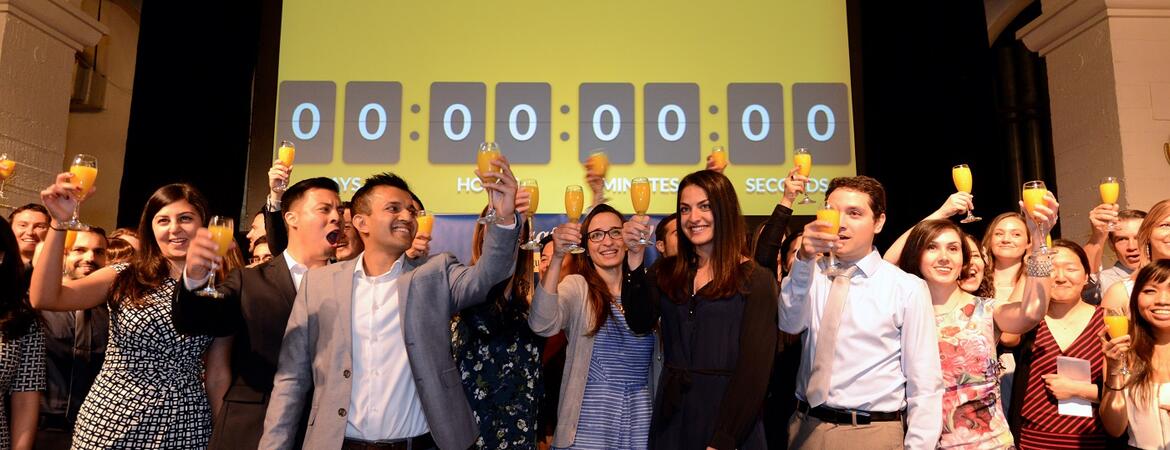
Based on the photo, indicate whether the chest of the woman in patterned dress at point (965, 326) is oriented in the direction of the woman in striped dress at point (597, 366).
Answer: no

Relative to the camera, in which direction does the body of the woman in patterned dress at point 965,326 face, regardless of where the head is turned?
toward the camera

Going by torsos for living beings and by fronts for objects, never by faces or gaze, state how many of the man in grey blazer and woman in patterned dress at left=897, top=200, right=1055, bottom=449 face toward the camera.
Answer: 2

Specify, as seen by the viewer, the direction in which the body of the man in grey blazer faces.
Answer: toward the camera

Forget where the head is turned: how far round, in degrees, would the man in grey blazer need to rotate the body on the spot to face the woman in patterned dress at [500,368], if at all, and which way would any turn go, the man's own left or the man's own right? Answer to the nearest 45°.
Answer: approximately 135° to the man's own left

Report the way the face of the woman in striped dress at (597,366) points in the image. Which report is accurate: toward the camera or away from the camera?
toward the camera

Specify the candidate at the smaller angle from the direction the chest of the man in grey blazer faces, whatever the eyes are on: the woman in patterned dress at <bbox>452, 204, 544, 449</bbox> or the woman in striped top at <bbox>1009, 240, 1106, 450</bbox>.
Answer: the woman in striped top

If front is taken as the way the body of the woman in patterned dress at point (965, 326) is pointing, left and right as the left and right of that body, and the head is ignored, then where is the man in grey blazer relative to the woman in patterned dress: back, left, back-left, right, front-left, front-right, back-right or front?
front-right

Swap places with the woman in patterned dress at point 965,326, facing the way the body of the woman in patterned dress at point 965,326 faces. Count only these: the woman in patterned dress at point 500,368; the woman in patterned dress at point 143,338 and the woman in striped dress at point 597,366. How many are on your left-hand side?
0

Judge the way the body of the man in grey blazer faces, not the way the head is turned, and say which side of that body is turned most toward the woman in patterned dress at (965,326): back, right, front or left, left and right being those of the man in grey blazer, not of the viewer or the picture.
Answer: left

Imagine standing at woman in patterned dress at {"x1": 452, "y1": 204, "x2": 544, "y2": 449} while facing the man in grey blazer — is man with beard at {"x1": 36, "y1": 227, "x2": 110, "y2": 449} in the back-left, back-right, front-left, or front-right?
front-right

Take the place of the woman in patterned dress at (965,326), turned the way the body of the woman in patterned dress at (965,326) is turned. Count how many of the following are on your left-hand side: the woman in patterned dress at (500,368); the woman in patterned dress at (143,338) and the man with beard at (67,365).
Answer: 0

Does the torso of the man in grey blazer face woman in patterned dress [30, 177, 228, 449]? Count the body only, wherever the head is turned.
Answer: no

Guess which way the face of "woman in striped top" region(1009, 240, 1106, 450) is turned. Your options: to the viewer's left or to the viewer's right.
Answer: to the viewer's left

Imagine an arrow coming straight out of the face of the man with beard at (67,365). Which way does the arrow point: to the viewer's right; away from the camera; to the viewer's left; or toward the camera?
toward the camera

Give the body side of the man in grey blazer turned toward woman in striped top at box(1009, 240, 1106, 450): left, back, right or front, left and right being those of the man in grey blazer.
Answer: left
